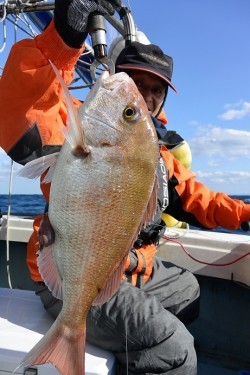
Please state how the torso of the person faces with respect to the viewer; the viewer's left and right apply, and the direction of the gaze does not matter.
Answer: facing the viewer
